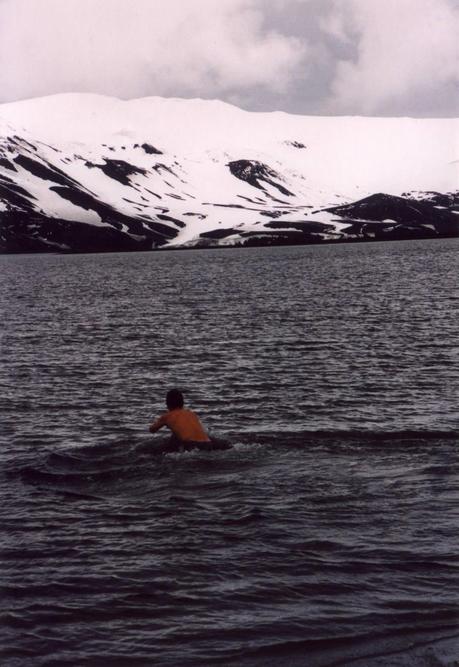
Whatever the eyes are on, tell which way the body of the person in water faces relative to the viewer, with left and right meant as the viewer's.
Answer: facing away from the viewer and to the left of the viewer
